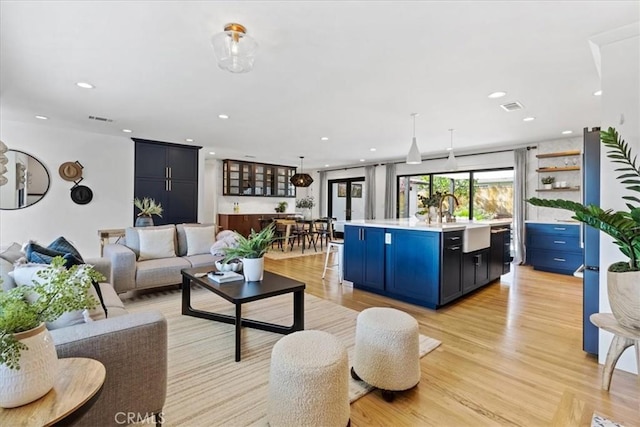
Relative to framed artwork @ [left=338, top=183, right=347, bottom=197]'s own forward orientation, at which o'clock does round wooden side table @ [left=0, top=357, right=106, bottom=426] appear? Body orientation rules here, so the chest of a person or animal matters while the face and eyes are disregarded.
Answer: The round wooden side table is roughly at 12 o'clock from the framed artwork.

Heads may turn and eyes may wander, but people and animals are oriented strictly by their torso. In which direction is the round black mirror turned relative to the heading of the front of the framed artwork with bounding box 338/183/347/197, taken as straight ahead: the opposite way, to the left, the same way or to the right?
to the left

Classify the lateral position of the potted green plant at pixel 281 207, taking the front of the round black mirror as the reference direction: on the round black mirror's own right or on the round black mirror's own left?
on the round black mirror's own left

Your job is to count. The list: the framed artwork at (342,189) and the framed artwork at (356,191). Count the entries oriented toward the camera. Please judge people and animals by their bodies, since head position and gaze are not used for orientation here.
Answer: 2

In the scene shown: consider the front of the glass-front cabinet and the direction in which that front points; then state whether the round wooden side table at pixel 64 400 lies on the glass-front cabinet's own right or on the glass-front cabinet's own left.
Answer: on the glass-front cabinet's own right

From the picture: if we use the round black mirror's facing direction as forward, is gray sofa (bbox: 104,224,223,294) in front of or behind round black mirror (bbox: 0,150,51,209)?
in front

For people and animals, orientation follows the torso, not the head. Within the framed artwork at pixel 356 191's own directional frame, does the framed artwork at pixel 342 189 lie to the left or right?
on its right

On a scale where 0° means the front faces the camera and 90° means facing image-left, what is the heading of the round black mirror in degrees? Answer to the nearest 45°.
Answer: approximately 315°

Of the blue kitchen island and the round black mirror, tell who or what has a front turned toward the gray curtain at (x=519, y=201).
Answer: the round black mirror

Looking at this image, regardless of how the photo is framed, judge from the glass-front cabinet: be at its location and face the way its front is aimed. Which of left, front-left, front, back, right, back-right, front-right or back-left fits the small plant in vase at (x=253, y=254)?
front-right

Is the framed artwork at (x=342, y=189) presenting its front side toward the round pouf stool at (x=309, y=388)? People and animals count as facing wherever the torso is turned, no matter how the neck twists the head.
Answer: yes
